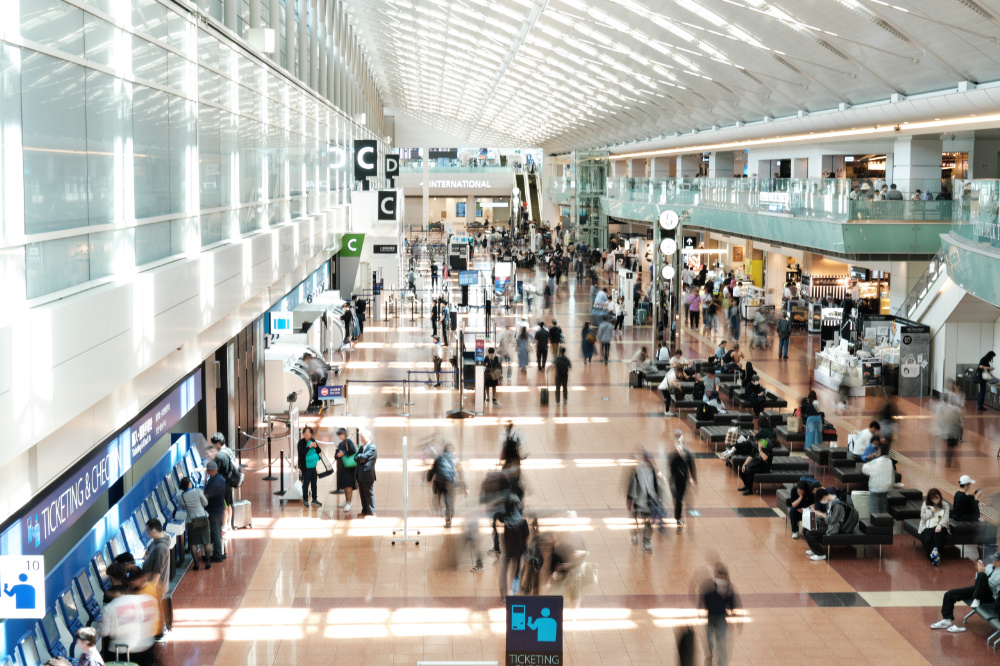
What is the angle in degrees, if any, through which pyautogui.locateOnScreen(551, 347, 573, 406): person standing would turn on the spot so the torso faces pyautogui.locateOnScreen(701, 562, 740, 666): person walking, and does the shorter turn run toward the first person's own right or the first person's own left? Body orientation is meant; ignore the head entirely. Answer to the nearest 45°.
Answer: approximately 180°

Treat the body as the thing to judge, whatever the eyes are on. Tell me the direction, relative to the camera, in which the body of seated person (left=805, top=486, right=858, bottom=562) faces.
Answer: to the viewer's left

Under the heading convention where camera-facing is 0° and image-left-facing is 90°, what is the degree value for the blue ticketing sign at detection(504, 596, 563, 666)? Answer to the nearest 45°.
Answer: approximately 0°

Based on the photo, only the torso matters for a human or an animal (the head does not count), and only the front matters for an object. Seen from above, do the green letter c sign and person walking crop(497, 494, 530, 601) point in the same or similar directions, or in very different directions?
very different directions

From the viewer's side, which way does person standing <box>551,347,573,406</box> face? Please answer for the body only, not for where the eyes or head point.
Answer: away from the camera

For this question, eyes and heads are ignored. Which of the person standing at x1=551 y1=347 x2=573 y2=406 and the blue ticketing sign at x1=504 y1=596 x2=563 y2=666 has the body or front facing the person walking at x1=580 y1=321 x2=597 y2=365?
the person standing at x1=551 y1=347 x2=573 y2=406

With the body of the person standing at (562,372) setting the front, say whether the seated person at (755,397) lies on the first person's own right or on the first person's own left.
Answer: on the first person's own right

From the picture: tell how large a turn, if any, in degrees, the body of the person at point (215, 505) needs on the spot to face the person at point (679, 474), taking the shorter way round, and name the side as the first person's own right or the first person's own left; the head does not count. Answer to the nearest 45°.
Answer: approximately 180°

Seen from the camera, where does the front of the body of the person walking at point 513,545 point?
away from the camera

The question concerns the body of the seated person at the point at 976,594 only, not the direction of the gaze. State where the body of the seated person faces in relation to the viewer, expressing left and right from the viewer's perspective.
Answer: facing to the left of the viewer

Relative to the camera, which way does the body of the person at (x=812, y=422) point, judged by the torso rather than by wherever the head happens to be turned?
away from the camera

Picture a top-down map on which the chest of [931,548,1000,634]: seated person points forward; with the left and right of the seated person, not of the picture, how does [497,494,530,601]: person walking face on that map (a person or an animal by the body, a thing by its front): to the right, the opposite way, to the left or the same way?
to the right
